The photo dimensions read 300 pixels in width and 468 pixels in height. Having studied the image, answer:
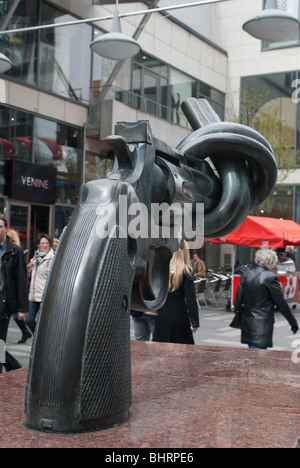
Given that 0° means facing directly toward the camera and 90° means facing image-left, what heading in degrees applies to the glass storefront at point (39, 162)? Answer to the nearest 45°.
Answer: approximately 315°

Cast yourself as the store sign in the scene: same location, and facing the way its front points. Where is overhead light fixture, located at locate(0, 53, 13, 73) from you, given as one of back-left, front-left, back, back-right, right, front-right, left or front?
front-right

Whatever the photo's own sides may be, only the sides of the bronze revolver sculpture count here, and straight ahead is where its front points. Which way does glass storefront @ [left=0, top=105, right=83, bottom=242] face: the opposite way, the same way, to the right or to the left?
to the right

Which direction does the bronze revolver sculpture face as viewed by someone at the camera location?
facing away from the viewer and to the right of the viewer

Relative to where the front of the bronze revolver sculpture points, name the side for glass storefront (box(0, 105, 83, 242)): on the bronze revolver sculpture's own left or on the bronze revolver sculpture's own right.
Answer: on the bronze revolver sculpture's own left

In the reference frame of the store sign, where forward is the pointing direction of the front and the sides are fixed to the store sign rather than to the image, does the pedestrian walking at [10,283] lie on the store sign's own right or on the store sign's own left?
on the store sign's own right

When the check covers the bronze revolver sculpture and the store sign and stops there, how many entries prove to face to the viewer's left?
0

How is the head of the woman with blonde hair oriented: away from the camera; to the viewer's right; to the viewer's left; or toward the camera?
away from the camera

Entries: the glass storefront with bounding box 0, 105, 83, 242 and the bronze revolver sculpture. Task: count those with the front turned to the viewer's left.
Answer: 0
